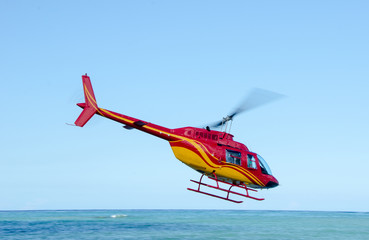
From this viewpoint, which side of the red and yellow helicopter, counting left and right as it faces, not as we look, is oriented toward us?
right
